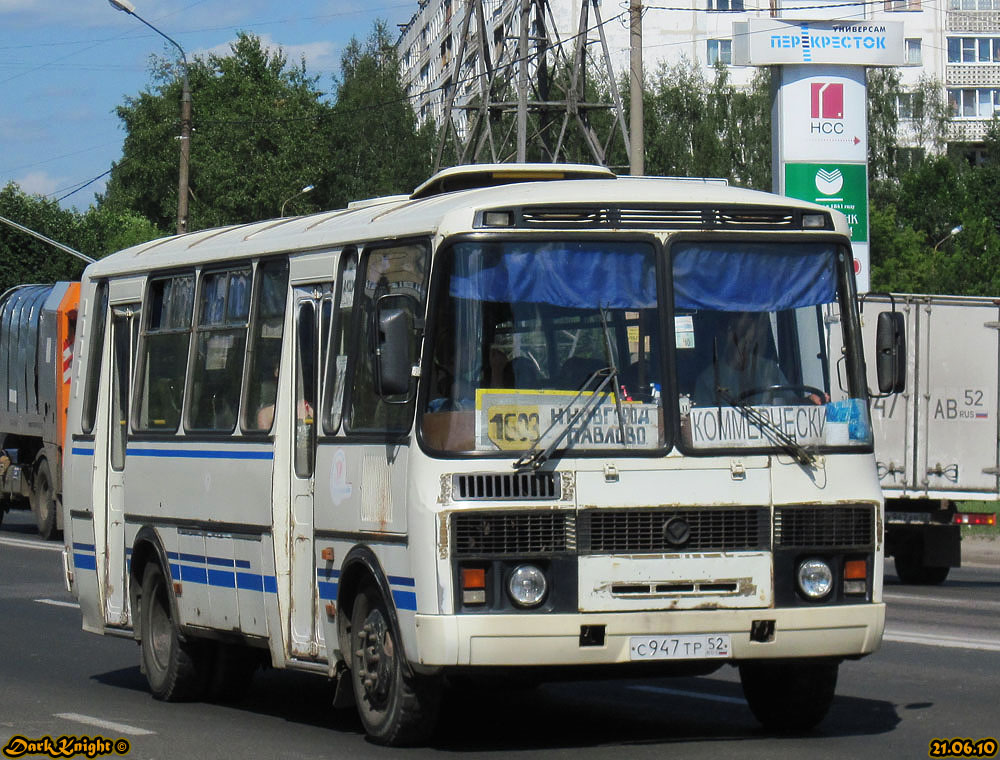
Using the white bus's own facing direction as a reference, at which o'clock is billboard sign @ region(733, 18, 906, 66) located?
The billboard sign is roughly at 8 o'clock from the white bus.

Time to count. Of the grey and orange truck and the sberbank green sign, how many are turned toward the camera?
1

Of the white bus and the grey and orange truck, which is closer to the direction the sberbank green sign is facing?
the white bus
